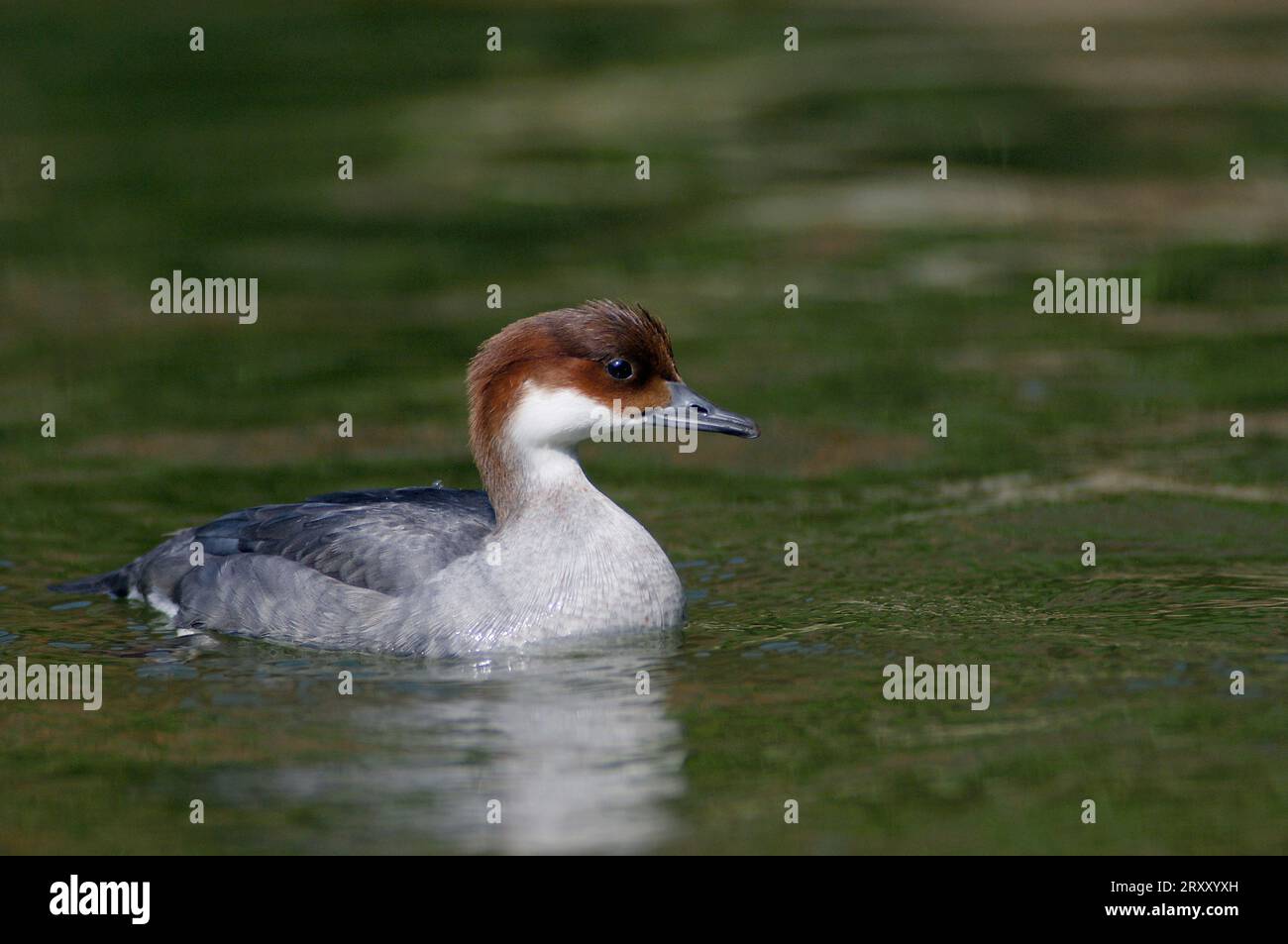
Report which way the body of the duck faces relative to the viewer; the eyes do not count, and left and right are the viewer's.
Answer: facing to the right of the viewer
